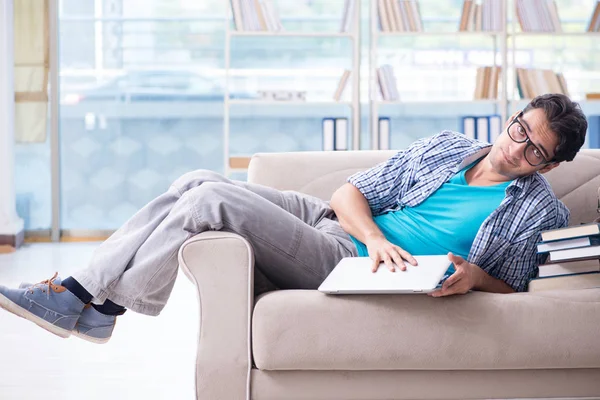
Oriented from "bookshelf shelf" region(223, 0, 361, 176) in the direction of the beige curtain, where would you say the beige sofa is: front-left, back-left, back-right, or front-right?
back-left

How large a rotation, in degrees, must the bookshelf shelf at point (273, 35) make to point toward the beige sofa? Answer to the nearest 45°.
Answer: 0° — it already faces it

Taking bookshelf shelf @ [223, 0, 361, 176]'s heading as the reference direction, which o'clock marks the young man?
The young man is roughly at 12 o'clock from the bookshelf shelf.

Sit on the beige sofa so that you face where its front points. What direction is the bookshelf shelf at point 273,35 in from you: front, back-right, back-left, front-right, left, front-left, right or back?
back

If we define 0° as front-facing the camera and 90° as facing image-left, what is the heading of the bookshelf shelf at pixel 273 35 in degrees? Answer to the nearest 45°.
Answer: approximately 0°

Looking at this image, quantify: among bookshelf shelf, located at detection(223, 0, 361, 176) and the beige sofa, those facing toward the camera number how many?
2

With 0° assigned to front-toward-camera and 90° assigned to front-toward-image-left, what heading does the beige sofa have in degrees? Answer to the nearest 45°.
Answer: approximately 0°

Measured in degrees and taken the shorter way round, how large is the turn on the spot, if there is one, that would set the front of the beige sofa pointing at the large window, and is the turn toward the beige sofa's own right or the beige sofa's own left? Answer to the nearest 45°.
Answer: approximately 180°
